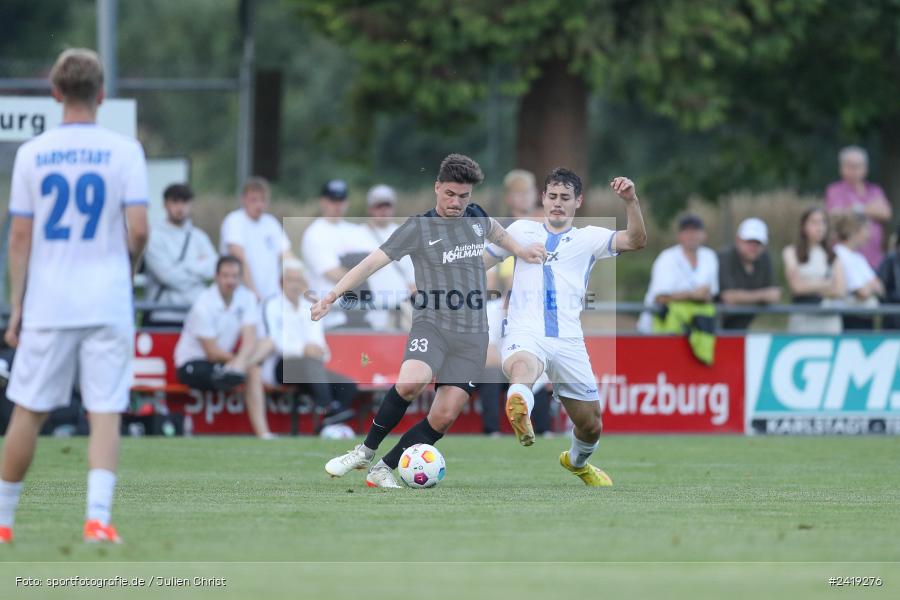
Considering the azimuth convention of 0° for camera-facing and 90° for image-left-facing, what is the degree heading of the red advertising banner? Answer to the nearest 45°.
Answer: approximately 0°

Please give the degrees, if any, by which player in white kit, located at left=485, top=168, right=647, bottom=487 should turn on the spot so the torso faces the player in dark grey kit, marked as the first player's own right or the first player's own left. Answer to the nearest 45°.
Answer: approximately 45° to the first player's own right

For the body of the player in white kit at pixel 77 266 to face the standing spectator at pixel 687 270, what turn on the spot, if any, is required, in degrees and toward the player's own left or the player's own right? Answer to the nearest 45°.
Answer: approximately 45° to the player's own right

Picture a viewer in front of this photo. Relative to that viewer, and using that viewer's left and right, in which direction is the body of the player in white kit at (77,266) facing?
facing away from the viewer

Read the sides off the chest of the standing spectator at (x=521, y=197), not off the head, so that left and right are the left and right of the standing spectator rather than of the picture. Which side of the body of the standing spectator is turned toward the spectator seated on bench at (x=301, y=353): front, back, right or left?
right

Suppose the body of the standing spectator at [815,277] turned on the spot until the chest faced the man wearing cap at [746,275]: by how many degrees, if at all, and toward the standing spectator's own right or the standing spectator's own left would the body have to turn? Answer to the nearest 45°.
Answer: approximately 90° to the standing spectator's own right

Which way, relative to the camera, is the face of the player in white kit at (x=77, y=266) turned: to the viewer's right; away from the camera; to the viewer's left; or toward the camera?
away from the camera

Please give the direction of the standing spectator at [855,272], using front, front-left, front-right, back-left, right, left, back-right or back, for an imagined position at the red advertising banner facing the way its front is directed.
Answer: left

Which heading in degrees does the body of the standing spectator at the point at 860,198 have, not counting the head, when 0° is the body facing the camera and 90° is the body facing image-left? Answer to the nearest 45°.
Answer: approximately 0°
